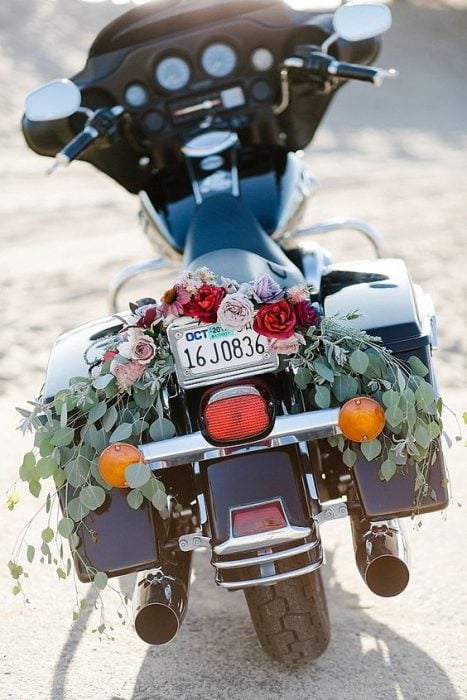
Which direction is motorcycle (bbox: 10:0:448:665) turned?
away from the camera
